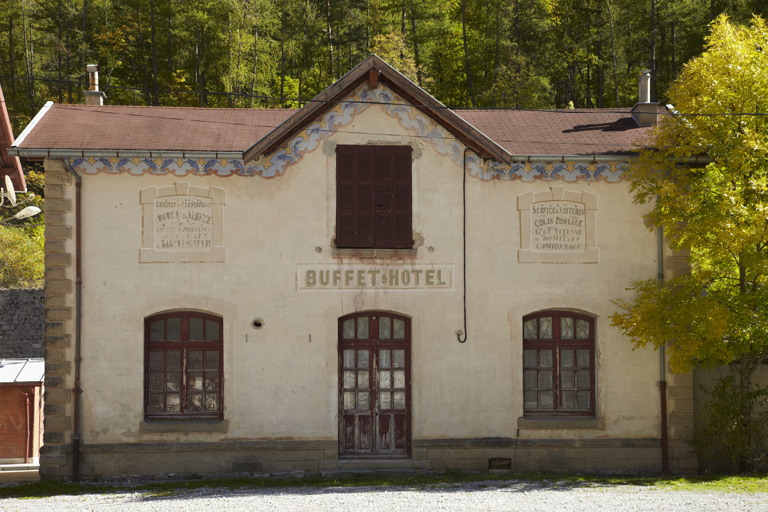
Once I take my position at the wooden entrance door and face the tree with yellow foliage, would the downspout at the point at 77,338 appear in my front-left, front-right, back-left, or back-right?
back-right

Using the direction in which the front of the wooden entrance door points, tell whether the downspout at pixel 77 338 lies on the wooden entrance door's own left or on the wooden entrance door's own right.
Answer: on the wooden entrance door's own right

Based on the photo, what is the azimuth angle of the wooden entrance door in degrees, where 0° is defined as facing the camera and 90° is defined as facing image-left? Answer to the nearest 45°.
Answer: approximately 0°

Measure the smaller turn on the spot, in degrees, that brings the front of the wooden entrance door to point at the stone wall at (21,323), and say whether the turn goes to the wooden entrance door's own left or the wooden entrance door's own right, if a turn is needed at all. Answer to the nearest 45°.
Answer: approximately 135° to the wooden entrance door's own right

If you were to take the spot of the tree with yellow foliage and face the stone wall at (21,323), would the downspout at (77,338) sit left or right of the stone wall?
left

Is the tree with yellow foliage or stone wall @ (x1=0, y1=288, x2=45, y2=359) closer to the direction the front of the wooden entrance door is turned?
the tree with yellow foliage

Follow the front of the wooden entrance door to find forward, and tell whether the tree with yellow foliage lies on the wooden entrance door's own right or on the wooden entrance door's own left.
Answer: on the wooden entrance door's own left
